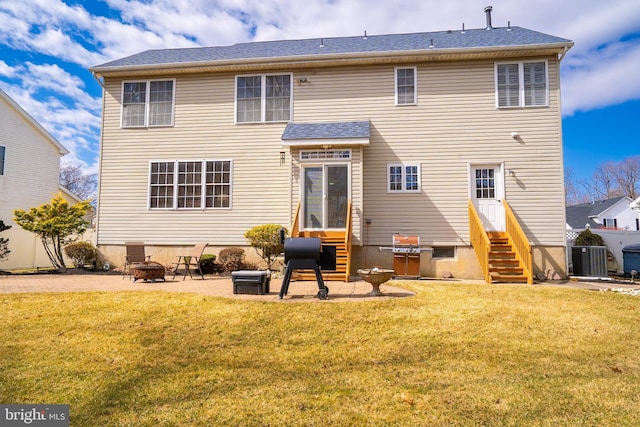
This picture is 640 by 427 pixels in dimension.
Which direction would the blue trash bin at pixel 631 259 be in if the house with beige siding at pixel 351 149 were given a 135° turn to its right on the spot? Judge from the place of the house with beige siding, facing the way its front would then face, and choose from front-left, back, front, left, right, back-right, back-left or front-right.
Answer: front-left

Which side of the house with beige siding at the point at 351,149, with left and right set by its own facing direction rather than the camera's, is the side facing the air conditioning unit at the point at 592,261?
right

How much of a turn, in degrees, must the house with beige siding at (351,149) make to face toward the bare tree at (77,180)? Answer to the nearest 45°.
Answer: approximately 45° to its left

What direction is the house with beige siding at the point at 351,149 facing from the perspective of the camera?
away from the camera

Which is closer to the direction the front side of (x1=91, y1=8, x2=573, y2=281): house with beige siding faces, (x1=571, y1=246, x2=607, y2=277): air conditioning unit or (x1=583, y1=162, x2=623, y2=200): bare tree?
the bare tree

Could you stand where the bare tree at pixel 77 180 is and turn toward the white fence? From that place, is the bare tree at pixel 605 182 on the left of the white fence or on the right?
left

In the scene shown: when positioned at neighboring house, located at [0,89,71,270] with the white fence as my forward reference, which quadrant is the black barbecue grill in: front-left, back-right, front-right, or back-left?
front-right

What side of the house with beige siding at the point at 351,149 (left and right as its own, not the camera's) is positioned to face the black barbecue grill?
back

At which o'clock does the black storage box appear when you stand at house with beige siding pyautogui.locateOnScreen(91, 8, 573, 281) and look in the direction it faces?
The black storage box is roughly at 7 o'clock from the house with beige siding.

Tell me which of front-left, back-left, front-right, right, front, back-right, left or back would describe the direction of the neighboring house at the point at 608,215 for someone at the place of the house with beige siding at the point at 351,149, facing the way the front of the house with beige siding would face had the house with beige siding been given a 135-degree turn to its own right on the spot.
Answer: left
